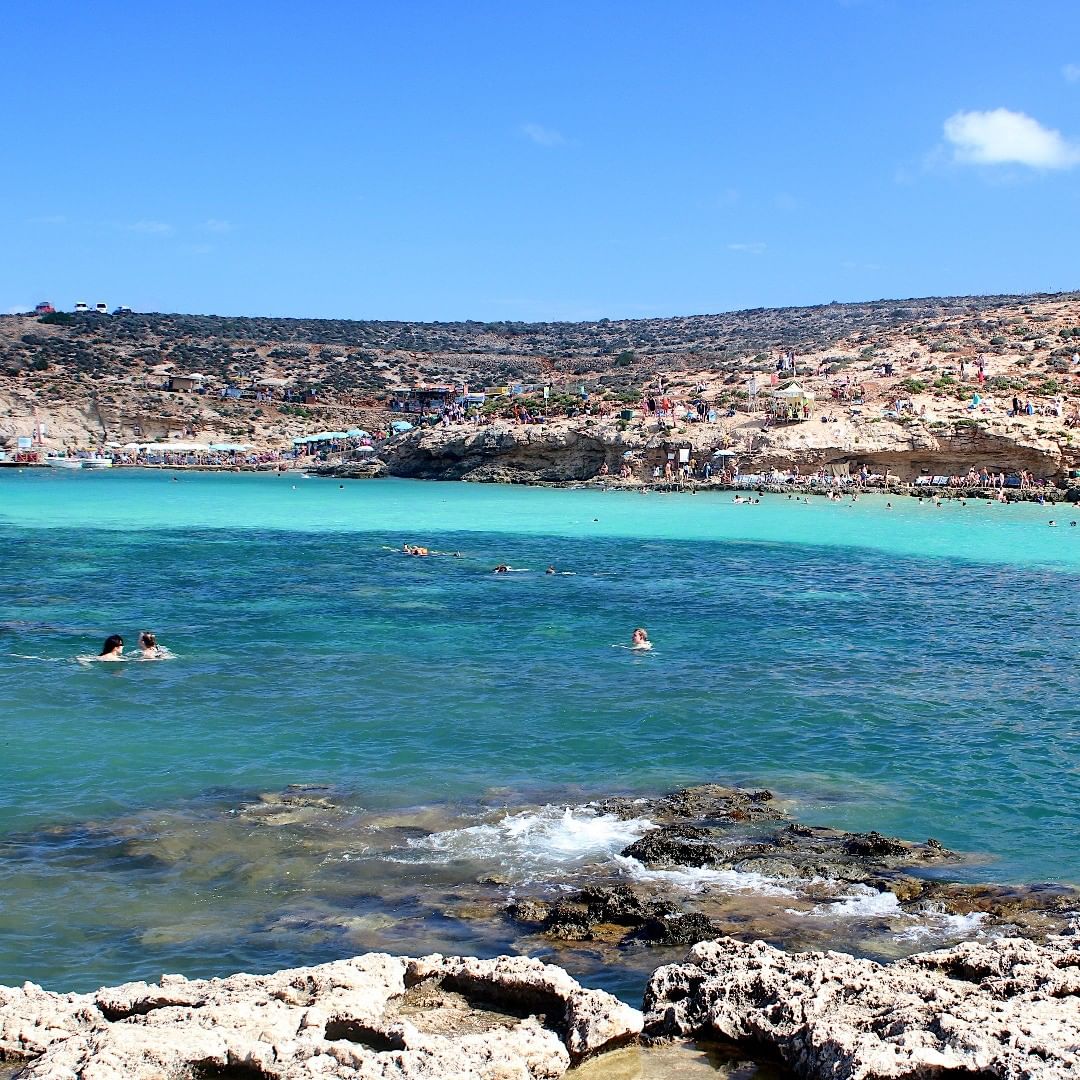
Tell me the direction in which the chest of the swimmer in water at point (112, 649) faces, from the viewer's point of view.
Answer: to the viewer's right
